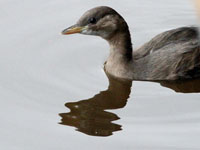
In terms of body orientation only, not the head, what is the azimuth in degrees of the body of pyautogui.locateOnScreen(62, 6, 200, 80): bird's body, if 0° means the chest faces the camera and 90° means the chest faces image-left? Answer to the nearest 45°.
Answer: approximately 90°
